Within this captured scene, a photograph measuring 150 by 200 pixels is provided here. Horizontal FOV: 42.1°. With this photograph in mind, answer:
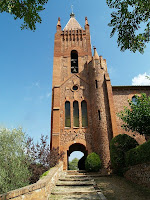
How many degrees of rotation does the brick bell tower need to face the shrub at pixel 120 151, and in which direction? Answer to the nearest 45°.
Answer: approximately 45° to its left

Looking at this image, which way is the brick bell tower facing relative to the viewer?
toward the camera
